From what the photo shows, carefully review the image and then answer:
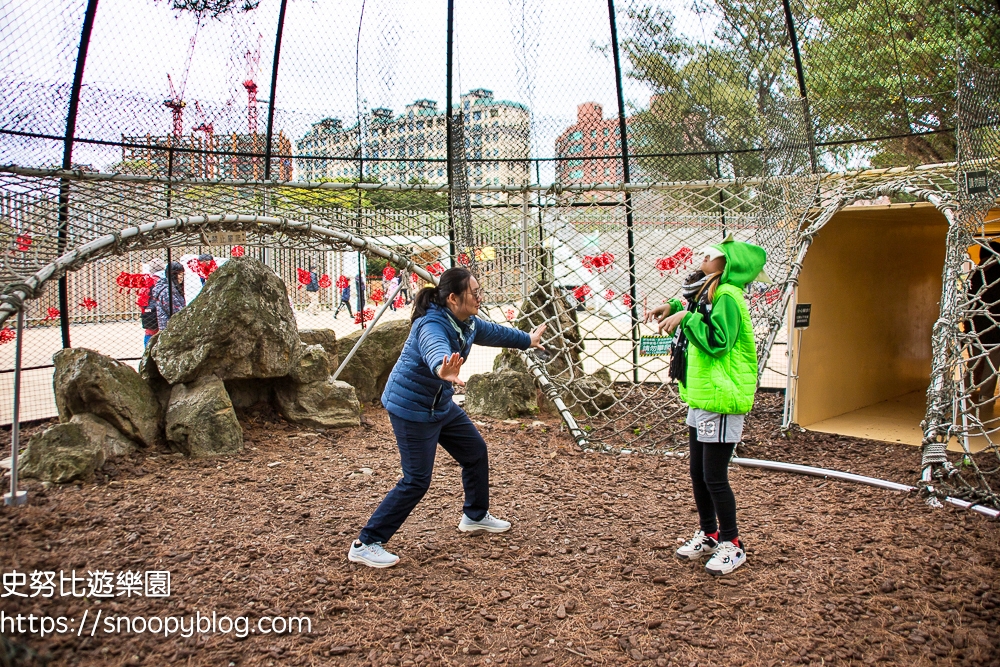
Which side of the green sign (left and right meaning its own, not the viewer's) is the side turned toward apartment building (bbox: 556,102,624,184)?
back

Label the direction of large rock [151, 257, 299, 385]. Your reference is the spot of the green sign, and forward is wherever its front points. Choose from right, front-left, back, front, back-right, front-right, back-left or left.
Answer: right

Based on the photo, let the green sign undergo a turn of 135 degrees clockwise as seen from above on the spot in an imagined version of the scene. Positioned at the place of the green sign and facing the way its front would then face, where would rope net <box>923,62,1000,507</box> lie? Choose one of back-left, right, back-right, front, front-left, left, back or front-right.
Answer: back-right

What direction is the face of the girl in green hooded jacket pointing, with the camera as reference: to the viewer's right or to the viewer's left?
to the viewer's left

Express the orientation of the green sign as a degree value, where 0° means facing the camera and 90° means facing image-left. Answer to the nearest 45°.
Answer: approximately 0°

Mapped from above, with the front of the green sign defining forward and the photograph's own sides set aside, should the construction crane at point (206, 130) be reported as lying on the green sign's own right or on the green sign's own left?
on the green sign's own right

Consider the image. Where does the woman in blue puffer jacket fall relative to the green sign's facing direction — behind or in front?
in front

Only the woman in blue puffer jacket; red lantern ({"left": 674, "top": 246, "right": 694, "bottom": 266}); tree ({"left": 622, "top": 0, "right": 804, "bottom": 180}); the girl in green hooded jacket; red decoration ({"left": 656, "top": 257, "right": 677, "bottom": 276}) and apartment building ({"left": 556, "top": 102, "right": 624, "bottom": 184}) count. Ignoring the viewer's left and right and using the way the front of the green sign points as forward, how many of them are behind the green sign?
4

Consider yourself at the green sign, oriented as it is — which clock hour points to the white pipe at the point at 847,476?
The white pipe is roughly at 9 o'clock from the green sign.

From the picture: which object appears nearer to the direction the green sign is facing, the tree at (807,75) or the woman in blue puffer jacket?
the woman in blue puffer jacket

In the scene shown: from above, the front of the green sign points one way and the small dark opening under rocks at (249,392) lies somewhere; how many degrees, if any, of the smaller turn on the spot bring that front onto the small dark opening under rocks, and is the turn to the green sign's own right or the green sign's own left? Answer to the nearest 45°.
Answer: approximately 90° to the green sign's own right

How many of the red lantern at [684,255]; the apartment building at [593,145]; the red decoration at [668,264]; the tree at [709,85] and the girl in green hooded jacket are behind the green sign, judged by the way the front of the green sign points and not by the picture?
4

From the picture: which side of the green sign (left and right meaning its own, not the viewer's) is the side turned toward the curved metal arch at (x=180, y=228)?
right

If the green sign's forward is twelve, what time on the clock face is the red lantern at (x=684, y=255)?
The red lantern is roughly at 6 o'clock from the green sign.

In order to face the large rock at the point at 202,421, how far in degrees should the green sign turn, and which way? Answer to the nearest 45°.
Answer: approximately 90° to its right
